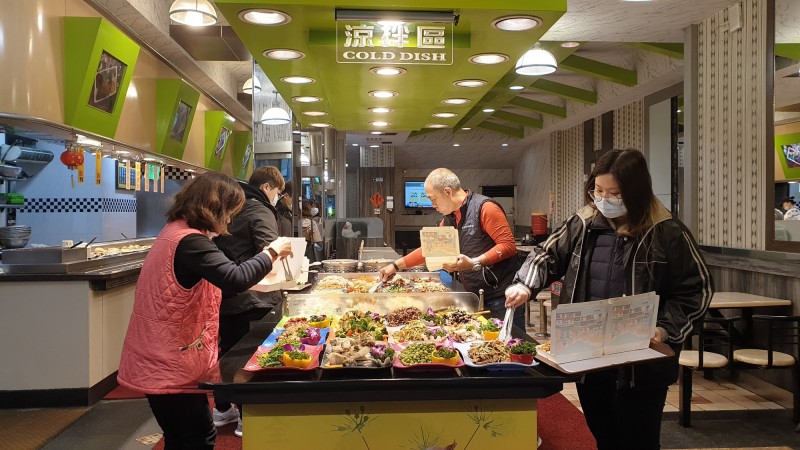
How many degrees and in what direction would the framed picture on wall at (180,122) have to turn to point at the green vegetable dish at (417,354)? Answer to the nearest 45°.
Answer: approximately 45° to its right

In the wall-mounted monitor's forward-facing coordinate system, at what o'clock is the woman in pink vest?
The woman in pink vest is roughly at 12 o'clock from the wall-mounted monitor.

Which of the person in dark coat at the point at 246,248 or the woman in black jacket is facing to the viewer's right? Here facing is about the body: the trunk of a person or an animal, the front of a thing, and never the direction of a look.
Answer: the person in dark coat

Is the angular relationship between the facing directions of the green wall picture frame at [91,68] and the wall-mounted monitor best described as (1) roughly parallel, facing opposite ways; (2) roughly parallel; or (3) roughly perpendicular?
roughly perpendicular

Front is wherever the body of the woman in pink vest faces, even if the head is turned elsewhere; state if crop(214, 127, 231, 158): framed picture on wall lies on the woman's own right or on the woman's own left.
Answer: on the woman's own left

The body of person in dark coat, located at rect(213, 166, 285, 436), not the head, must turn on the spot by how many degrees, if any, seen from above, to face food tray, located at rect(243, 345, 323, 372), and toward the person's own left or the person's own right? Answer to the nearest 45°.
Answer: approximately 90° to the person's own right

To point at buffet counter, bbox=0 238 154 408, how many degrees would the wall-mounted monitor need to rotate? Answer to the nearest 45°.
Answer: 0° — it already faces it

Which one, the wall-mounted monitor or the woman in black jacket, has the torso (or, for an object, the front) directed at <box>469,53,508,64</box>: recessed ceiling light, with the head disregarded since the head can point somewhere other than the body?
the wall-mounted monitor

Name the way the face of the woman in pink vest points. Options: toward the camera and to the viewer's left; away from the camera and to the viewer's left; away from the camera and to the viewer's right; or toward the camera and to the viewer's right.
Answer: away from the camera and to the viewer's right

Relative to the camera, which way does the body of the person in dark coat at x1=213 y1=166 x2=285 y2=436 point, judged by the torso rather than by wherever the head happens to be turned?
to the viewer's right

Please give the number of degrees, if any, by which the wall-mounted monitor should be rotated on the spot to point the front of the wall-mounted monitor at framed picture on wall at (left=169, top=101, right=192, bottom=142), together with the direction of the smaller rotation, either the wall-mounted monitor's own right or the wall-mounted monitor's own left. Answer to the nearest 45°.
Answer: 0° — it already faces it

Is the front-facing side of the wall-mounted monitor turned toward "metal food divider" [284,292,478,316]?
yes

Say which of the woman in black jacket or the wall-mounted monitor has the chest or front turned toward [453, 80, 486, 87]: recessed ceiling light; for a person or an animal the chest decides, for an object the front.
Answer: the wall-mounted monitor
